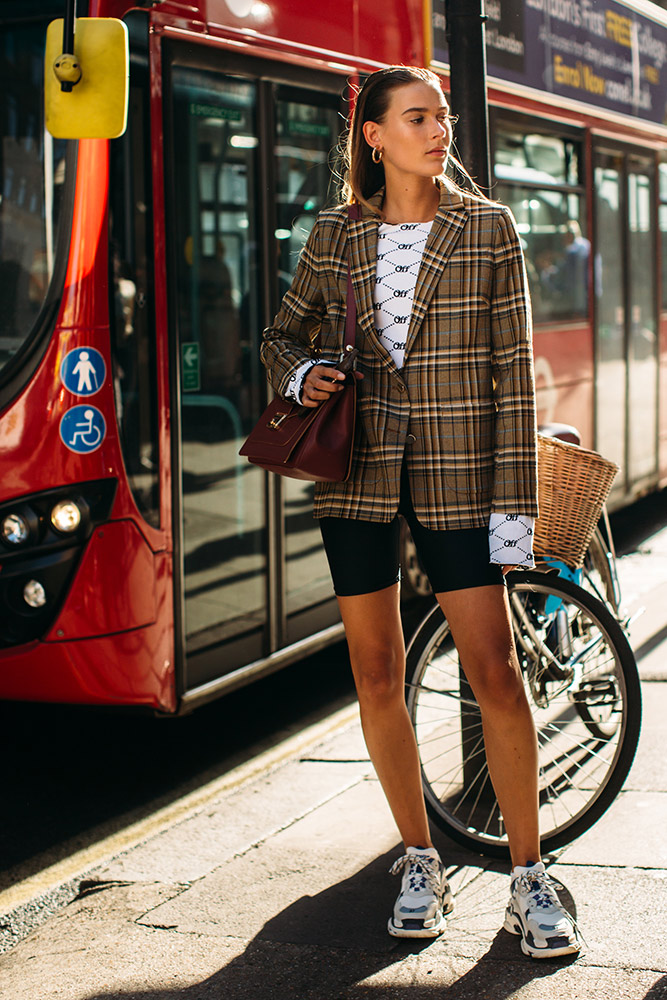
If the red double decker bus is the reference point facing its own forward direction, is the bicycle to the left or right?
on its left

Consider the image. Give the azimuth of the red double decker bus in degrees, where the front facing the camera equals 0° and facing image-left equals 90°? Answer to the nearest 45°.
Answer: approximately 45°

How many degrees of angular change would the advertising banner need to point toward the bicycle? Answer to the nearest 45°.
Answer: approximately 45° to its right

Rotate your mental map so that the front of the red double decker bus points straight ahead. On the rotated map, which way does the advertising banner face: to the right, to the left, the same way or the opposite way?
to the left

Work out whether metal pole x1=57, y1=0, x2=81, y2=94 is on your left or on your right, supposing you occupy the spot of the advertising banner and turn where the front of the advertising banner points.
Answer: on your right

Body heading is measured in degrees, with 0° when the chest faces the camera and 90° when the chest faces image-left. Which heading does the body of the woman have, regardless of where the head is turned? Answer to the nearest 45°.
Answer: approximately 0°

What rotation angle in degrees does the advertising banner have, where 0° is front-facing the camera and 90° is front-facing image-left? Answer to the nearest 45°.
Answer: approximately 315°

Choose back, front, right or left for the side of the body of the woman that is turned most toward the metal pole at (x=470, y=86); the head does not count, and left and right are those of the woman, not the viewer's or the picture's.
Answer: back

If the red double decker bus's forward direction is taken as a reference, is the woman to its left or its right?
on its left
